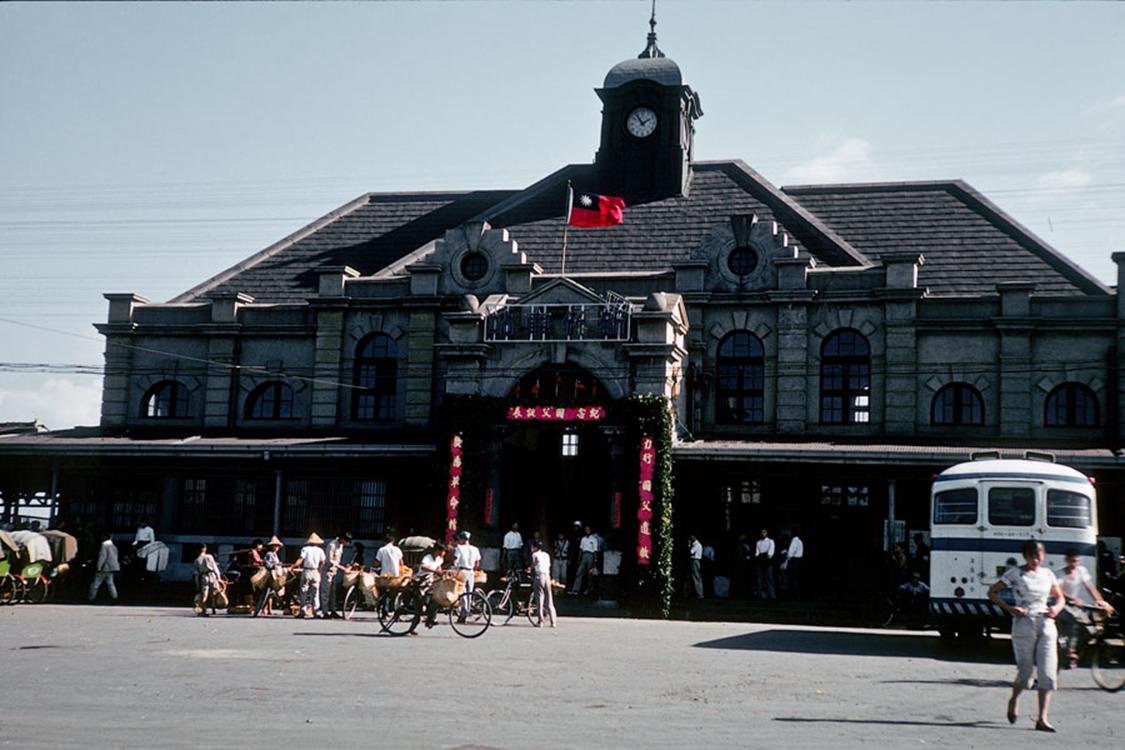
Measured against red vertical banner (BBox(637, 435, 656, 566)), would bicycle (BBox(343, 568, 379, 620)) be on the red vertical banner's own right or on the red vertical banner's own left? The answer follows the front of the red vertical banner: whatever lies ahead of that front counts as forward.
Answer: on the red vertical banner's own right

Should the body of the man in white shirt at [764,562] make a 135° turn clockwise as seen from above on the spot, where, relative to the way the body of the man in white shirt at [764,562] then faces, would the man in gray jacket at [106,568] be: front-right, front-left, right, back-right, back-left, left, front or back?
front-left

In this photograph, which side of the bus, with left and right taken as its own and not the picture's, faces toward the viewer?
back

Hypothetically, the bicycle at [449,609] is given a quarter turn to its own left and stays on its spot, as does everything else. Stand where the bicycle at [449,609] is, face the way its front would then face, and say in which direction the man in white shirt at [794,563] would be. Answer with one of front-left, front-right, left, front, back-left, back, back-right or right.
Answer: back-left

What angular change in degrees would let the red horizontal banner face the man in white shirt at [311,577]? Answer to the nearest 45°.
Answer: approximately 45° to its right

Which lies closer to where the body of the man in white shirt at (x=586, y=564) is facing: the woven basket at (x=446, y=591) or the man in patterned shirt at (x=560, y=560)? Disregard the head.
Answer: the woven basket

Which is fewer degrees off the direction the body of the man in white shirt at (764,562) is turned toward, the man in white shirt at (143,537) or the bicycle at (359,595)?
the bicycle
